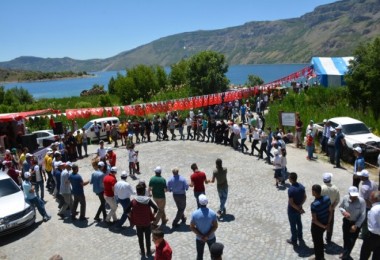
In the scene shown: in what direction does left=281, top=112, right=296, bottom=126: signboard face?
toward the camera

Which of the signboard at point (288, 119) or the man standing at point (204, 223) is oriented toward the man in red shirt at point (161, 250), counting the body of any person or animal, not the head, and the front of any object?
the signboard

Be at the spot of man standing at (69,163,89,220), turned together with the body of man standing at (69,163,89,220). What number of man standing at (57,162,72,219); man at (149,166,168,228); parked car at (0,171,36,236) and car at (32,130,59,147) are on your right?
1

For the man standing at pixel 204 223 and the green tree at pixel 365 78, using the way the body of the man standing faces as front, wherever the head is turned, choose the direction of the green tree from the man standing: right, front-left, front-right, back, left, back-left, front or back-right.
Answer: front-right

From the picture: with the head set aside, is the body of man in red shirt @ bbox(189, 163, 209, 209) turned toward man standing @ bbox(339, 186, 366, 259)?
no

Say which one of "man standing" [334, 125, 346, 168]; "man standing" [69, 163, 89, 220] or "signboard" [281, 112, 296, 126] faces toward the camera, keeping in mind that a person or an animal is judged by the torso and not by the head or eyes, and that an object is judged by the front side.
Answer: the signboard

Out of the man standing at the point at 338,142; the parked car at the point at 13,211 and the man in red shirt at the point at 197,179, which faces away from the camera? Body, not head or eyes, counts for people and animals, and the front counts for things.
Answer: the man in red shirt

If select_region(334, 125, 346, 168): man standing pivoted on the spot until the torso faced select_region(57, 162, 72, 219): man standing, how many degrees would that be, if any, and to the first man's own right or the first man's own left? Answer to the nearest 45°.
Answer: approximately 45° to the first man's own left

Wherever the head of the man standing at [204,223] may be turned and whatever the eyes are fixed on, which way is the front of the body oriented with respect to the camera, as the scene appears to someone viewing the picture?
away from the camera

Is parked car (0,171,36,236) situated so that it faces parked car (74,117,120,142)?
no

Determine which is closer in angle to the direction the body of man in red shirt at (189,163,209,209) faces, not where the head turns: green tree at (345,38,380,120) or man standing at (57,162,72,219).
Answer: the green tree

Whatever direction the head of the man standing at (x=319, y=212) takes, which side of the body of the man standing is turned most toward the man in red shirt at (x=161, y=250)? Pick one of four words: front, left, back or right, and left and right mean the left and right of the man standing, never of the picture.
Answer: left

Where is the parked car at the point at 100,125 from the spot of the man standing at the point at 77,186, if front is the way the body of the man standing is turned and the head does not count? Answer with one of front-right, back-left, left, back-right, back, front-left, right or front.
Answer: front-left

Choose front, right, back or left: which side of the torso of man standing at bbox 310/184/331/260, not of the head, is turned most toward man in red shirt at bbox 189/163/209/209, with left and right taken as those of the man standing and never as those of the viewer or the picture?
front

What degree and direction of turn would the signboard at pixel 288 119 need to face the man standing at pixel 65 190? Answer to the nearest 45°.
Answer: approximately 45° to its right

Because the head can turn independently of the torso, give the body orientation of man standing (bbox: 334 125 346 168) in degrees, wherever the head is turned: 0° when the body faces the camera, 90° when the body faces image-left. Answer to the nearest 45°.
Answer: approximately 90°

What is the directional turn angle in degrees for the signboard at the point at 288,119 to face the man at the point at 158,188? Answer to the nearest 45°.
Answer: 0° — it already faces them
